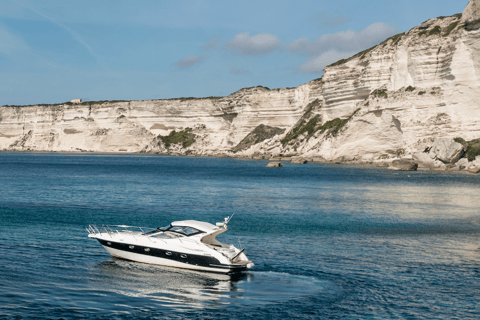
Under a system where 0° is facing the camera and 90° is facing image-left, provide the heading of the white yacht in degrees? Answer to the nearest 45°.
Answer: approximately 135°
